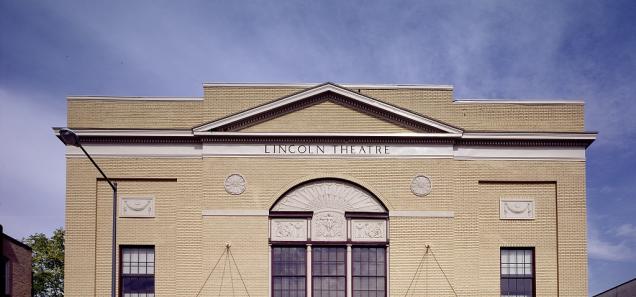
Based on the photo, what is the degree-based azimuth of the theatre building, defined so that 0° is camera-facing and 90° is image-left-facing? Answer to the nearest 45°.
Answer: approximately 0°
